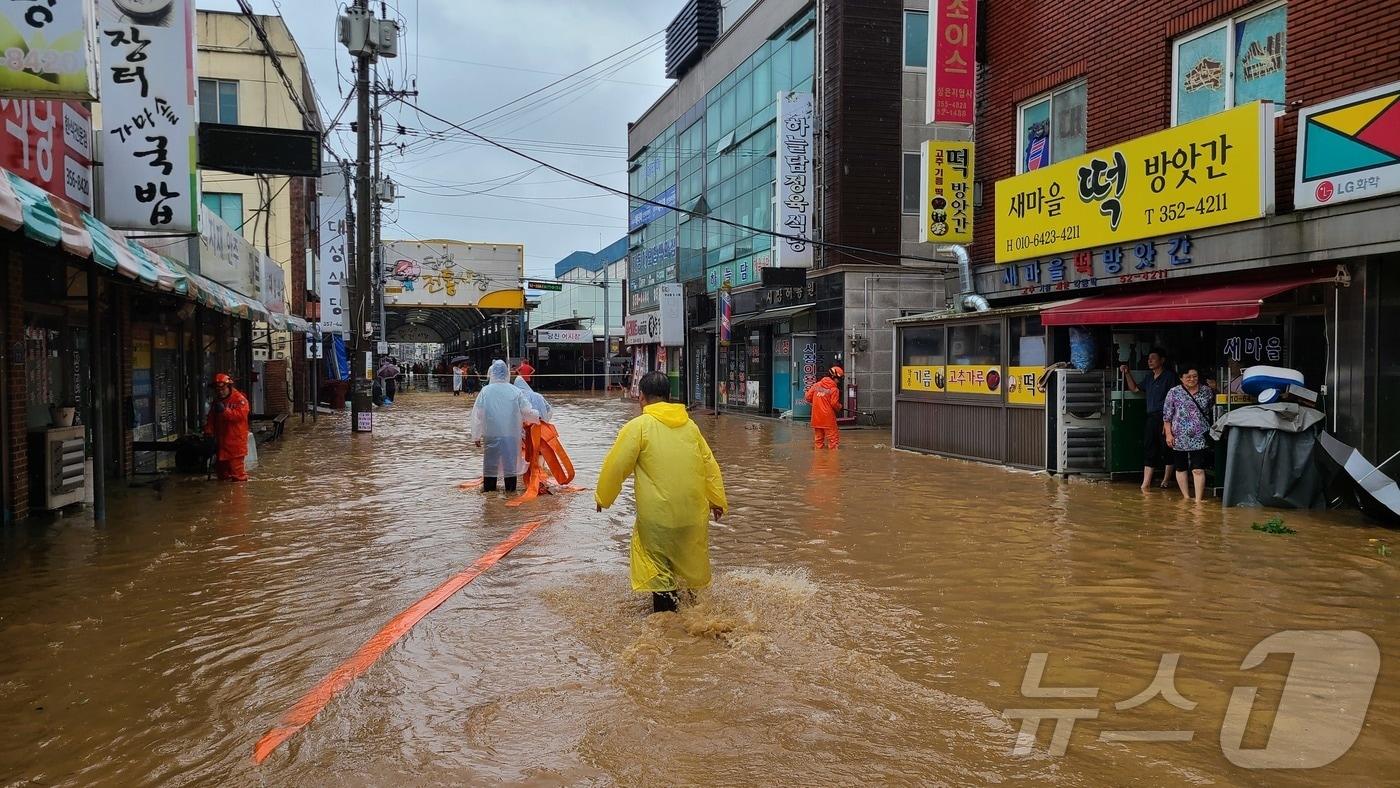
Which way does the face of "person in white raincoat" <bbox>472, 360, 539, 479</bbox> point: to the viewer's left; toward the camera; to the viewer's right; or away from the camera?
away from the camera

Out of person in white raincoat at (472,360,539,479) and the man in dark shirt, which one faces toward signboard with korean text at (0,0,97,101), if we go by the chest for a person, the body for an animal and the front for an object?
the man in dark shirt

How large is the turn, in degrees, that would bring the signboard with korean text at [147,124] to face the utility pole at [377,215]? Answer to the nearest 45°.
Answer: approximately 180°

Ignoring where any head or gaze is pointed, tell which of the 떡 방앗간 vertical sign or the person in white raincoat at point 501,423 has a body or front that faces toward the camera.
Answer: the 떡 방앗간 vertical sign

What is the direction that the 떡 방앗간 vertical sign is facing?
toward the camera

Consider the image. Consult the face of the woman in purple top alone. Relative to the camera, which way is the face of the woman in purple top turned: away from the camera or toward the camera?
toward the camera

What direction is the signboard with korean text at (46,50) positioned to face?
toward the camera

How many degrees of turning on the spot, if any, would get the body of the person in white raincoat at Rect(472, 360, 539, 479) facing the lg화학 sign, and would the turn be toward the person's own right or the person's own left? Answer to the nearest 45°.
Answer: approximately 135° to the person's own right

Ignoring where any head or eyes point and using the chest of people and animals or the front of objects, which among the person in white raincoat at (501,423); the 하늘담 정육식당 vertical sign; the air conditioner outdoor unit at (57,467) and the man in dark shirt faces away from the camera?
the person in white raincoat

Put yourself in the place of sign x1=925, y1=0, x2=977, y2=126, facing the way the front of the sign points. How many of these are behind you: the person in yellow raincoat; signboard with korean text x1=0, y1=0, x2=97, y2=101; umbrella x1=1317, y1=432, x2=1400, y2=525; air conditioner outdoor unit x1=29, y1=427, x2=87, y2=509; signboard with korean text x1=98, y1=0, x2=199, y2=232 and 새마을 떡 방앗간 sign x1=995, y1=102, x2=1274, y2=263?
0

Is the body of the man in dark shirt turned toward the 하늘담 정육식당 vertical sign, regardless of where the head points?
no

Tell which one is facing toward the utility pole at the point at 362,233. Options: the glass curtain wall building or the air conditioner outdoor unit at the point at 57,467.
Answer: the glass curtain wall building

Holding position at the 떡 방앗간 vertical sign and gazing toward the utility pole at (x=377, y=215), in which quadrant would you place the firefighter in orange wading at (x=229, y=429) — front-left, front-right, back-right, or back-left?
front-left

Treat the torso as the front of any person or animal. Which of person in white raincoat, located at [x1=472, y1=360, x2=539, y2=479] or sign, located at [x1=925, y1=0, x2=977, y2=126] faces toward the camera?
the sign

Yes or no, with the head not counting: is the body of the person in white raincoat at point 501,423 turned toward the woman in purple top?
no

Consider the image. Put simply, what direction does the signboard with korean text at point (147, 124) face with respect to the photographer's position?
facing the viewer

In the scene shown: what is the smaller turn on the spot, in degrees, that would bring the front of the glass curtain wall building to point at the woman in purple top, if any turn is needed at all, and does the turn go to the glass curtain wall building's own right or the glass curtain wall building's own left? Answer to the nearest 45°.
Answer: approximately 45° to the glass curtain wall building's own left

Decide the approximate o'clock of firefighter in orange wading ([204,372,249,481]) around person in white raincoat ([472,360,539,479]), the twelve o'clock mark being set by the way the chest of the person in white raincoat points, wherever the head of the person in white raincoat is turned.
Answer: The firefighter in orange wading is roughly at 10 o'clock from the person in white raincoat.

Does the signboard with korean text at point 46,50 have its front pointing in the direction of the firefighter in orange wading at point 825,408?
no
